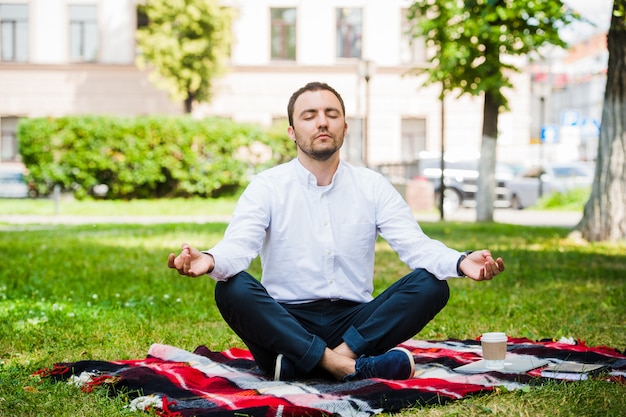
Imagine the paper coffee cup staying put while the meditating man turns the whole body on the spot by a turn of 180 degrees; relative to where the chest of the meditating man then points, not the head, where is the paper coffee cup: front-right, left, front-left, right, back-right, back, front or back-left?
right

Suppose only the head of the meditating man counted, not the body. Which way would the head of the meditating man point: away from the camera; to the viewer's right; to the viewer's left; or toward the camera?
toward the camera

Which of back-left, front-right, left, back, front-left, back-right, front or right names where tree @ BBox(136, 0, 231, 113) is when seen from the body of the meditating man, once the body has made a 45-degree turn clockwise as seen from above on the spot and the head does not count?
back-right

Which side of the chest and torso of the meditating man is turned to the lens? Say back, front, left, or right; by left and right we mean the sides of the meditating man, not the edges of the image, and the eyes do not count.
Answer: front

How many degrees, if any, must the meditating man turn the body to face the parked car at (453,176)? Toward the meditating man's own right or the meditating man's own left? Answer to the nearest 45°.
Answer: approximately 180°

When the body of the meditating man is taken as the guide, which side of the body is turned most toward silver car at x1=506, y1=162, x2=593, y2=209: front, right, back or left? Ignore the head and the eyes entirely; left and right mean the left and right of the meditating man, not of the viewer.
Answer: back

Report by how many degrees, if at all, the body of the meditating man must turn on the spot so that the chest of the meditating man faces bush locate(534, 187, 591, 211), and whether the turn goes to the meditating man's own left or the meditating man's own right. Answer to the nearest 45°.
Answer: approximately 180°

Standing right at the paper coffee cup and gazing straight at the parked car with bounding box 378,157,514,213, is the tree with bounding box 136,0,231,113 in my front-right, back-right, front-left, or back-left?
front-left

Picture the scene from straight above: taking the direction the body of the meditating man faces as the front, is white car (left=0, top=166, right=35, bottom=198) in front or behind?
behind
